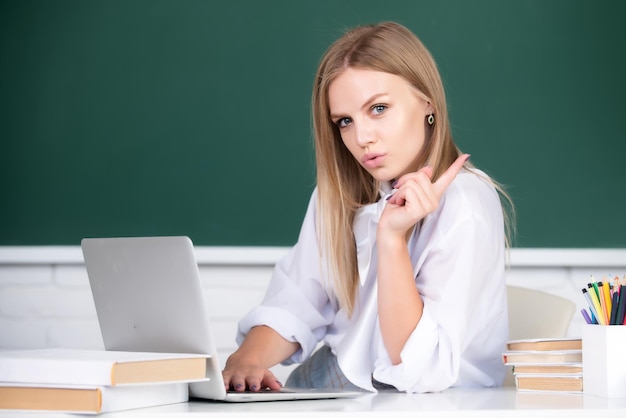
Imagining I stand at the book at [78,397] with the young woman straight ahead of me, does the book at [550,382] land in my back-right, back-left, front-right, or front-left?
front-right

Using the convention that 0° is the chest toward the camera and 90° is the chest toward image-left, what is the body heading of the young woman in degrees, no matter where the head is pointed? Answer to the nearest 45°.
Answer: approximately 45°

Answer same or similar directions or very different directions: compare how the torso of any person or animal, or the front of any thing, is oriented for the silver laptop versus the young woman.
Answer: very different directions

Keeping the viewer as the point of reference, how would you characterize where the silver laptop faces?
facing away from the viewer and to the right of the viewer
